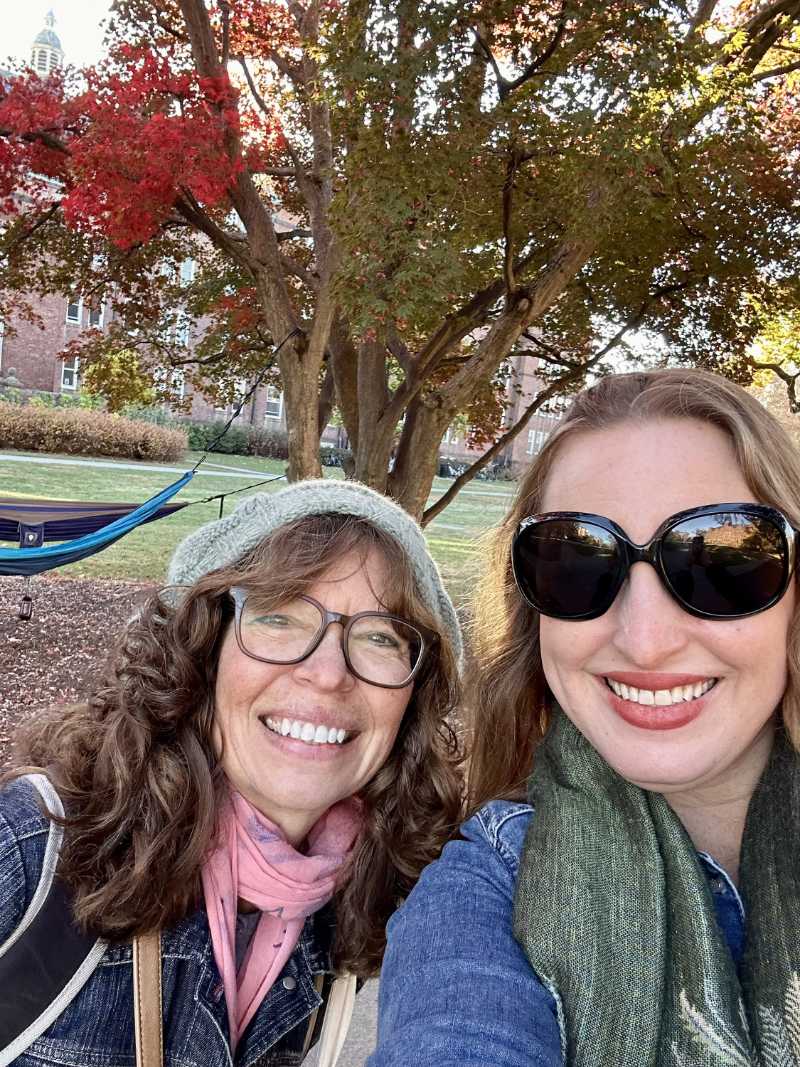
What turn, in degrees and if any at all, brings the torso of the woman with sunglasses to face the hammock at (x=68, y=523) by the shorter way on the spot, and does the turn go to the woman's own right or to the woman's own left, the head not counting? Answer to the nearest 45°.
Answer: approximately 135° to the woman's own right

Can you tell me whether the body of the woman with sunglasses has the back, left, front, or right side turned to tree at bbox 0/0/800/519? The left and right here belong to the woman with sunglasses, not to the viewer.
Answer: back

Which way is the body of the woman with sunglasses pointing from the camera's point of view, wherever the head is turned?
toward the camera

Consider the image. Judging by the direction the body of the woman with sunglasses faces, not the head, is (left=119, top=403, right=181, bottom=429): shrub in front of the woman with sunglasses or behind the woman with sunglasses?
behind

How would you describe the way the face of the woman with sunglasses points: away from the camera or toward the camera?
toward the camera

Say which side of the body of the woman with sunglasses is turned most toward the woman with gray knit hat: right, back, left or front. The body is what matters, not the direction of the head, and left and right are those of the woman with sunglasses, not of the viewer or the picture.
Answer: right

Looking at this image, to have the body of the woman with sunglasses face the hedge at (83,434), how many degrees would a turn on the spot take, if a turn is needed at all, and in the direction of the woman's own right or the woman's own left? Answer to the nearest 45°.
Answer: approximately 135° to the woman's own right
